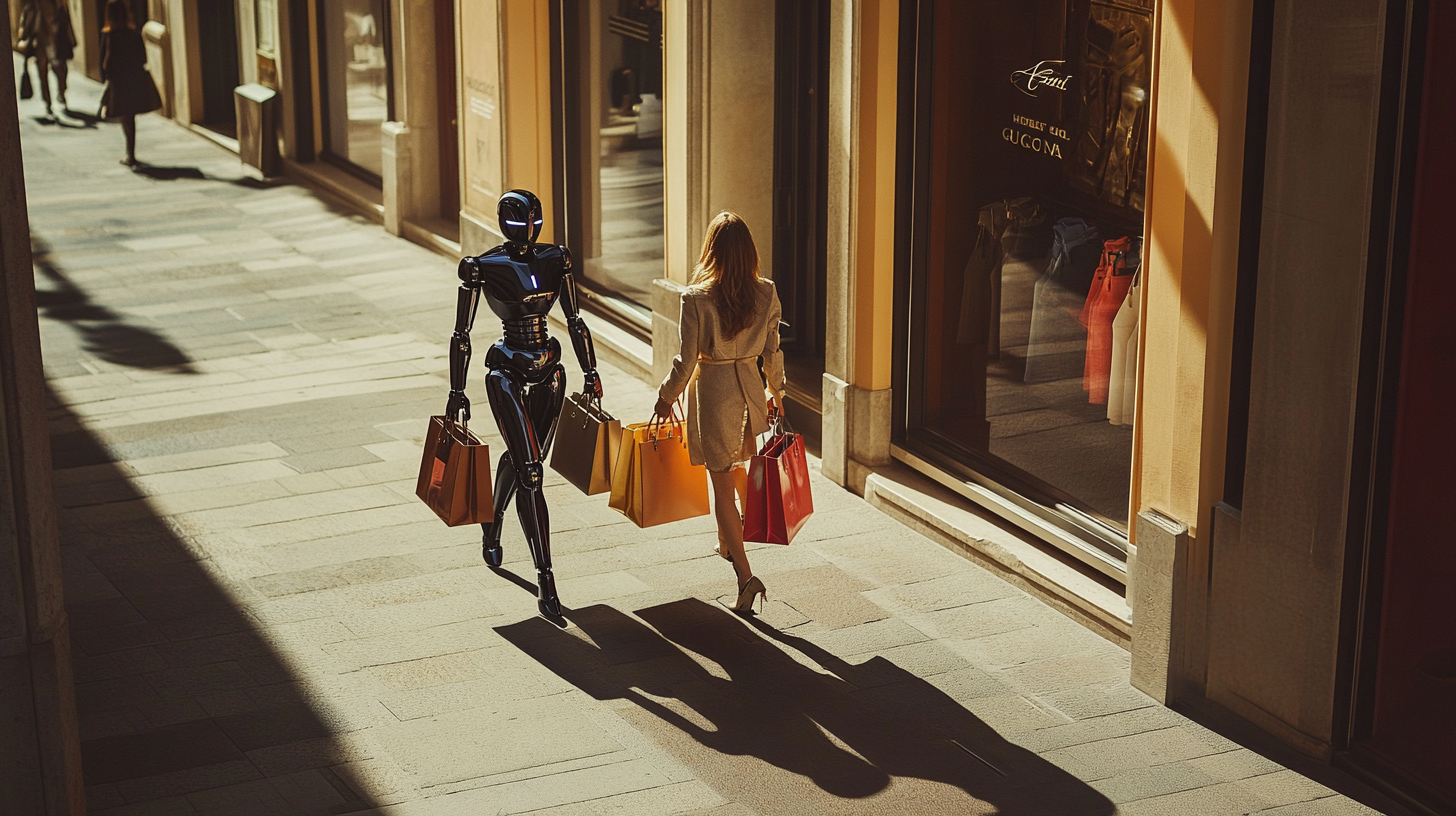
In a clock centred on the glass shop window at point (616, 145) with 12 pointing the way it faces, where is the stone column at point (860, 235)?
The stone column is roughly at 10 o'clock from the glass shop window.

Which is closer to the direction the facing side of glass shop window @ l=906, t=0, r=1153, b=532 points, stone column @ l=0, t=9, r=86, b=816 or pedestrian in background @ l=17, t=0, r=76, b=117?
the stone column

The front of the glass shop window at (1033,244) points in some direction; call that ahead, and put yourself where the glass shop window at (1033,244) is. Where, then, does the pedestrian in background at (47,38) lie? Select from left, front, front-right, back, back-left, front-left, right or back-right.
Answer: right

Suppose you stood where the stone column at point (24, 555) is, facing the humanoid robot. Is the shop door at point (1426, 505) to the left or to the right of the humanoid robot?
right

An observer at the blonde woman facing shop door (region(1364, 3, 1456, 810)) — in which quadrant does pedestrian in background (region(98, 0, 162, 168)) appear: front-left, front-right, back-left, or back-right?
back-left

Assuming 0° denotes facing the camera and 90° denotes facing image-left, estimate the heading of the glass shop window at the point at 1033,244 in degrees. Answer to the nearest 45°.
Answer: approximately 45°

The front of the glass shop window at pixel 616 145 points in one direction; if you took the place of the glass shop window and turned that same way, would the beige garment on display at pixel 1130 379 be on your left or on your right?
on your left

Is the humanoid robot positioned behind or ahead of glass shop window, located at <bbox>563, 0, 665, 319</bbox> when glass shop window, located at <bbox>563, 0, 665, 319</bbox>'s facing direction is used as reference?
ahead

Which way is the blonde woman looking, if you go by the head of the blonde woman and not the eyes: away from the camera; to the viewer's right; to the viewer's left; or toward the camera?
away from the camera

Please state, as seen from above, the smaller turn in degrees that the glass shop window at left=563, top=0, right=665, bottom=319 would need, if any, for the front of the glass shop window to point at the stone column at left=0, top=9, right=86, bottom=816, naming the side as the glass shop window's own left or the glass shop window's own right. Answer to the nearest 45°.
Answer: approximately 45° to the glass shop window's own left

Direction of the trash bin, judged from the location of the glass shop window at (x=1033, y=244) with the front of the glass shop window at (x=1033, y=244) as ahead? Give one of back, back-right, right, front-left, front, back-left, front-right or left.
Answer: right
